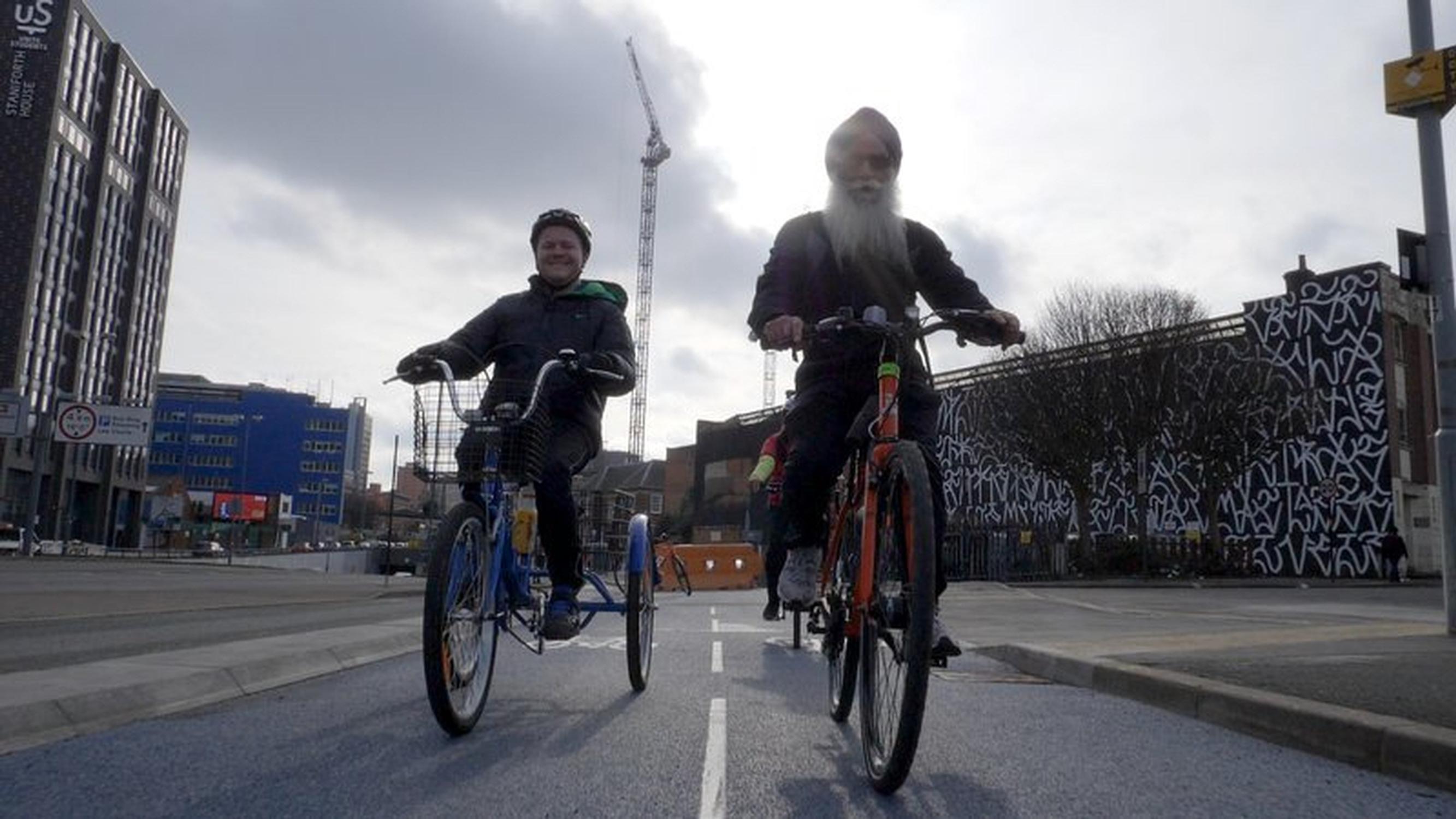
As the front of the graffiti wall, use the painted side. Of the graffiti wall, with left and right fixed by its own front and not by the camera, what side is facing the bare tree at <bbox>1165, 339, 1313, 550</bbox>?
front

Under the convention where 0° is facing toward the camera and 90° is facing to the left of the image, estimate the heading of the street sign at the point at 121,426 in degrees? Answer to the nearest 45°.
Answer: approximately 0°

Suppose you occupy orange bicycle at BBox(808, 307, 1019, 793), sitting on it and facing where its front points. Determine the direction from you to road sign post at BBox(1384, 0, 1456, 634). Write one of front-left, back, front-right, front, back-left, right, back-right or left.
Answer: back-left

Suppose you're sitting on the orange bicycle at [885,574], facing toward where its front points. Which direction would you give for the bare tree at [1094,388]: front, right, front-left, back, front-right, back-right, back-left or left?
back

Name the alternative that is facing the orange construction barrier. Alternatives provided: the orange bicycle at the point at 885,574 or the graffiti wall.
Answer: the graffiti wall

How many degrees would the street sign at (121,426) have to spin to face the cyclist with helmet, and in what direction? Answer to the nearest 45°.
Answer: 0° — it already faces them

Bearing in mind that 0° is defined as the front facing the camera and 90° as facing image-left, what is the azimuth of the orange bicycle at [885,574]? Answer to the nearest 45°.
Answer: approximately 0°

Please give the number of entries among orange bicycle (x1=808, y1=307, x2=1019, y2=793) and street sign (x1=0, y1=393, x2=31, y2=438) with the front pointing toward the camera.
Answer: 2

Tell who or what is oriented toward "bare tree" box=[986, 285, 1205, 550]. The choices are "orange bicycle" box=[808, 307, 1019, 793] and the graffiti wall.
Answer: the graffiti wall

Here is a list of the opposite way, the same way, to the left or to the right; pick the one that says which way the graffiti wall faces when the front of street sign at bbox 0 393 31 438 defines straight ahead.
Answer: to the right

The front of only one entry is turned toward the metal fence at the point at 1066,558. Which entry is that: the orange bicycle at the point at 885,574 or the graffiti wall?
the graffiti wall

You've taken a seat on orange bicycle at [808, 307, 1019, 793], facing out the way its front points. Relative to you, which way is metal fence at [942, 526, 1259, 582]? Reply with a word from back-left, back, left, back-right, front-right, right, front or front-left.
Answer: back
